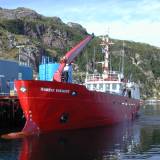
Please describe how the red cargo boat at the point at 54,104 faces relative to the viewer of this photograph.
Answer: facing the viewer and to the left of the viewer
